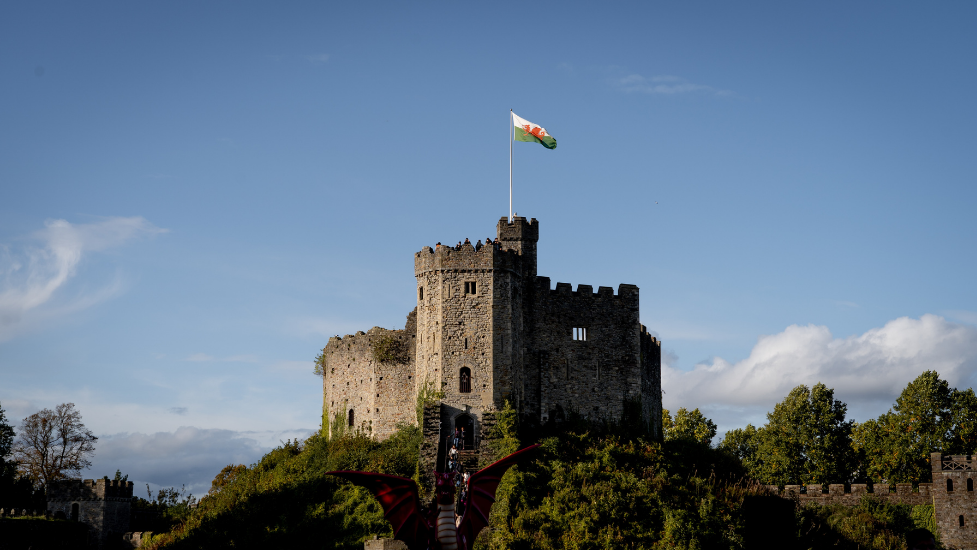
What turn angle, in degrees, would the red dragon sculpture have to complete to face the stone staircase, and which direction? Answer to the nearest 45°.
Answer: approximately 180°

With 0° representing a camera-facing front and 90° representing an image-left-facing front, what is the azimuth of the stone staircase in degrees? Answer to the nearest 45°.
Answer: approximately 0°

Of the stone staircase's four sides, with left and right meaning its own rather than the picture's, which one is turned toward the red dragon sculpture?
front

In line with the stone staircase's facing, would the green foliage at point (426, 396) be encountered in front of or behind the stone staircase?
behind

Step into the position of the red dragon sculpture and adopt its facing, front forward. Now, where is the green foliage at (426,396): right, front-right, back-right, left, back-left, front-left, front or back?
back

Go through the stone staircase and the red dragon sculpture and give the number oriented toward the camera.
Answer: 2
